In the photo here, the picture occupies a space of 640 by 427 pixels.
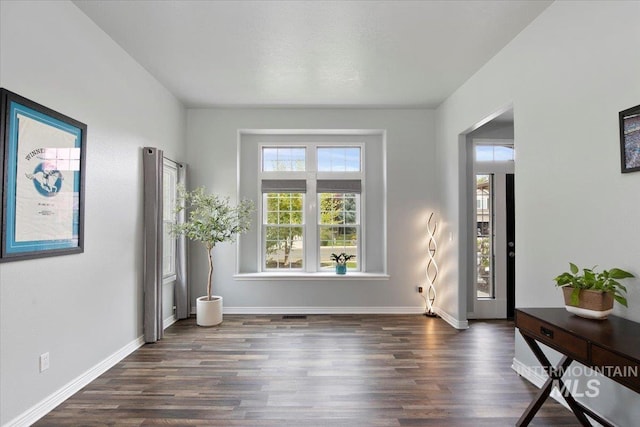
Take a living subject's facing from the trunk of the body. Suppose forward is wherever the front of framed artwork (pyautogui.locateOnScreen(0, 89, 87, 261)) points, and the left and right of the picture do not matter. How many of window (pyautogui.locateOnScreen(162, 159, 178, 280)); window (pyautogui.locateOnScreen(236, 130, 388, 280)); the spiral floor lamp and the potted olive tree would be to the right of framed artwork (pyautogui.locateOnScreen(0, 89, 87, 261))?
0

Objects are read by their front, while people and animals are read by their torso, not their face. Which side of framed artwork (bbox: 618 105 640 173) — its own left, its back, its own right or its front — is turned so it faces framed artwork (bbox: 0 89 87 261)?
front

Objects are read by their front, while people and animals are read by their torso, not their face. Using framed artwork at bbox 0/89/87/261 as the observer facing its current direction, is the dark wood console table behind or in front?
in front

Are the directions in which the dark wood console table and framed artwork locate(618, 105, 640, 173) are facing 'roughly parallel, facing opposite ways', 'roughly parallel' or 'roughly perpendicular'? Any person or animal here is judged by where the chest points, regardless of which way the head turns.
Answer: roughly parallel

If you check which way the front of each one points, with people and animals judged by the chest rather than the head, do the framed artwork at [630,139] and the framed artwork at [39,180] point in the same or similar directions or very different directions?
very different directions

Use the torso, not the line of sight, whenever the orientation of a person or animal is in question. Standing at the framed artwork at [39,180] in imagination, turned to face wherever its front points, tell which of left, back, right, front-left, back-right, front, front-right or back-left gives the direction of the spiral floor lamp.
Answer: front-left

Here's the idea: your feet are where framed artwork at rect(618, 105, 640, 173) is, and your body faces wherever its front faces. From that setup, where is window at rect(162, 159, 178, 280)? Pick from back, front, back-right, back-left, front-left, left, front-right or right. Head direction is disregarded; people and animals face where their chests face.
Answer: front-right

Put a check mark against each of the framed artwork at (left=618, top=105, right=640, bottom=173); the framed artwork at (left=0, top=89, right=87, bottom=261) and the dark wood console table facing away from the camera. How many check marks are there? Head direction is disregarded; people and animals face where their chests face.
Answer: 0

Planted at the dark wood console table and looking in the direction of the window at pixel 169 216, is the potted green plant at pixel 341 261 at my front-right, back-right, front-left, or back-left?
front-right

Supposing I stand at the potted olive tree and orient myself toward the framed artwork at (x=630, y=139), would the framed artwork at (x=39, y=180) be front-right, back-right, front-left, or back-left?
front-right

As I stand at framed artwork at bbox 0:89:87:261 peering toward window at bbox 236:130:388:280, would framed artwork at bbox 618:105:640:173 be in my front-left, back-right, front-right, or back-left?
front-right

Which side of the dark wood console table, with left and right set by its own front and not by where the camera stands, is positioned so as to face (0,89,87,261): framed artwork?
front

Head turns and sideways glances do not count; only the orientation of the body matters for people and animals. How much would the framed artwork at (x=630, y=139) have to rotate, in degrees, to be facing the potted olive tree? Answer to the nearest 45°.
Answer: approximately 45° to its right

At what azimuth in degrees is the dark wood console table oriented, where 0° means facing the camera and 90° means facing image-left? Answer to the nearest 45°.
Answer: approximately 45°

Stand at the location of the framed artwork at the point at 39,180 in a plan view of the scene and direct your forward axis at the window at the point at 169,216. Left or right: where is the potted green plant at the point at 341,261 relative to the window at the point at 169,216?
right

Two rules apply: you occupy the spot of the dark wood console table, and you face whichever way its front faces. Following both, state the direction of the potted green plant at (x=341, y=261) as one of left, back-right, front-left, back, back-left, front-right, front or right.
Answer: right

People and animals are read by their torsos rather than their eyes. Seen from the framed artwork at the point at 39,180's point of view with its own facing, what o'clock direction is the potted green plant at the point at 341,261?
The potted green plant is roughly at 10 o'clock from the framed artwork.

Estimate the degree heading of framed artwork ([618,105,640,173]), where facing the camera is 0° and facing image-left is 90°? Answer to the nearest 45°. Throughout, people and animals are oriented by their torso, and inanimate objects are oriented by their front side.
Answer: approximately 45°

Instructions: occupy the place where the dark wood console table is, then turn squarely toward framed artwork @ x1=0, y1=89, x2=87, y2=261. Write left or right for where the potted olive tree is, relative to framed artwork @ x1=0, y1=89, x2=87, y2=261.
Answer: right

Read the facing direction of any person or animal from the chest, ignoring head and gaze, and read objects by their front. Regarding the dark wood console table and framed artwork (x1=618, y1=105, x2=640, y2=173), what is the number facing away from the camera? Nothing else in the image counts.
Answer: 0

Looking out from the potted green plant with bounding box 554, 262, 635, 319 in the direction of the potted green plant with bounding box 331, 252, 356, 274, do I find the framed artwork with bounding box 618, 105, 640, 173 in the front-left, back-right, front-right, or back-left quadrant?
back-right

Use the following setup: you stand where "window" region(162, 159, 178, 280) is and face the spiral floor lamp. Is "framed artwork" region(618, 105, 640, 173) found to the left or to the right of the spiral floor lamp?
right

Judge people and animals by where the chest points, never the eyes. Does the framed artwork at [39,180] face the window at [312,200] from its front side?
no
